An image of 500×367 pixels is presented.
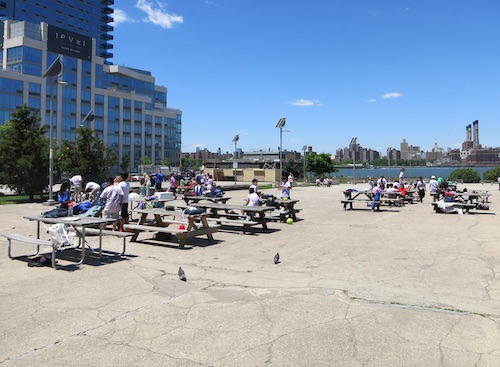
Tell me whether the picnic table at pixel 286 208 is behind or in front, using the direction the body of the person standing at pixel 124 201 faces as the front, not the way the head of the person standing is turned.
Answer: behind

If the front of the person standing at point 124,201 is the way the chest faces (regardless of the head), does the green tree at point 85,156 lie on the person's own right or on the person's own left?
on the person's own right

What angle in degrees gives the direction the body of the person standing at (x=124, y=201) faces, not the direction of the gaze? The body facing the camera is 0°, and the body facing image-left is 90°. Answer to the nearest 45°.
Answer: approximately 90°

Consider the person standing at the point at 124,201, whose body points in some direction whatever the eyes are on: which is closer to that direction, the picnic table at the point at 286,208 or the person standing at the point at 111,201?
the person standing
